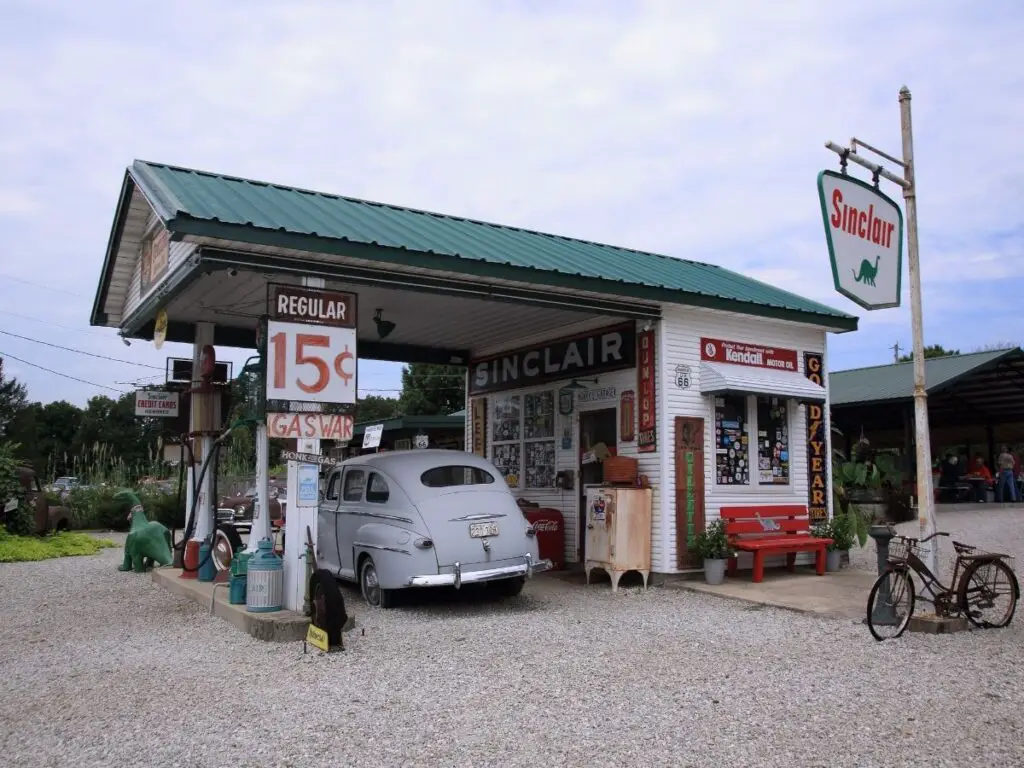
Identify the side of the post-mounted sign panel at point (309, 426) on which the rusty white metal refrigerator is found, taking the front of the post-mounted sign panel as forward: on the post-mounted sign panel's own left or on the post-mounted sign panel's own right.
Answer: on the post-mounted sign panel's own left

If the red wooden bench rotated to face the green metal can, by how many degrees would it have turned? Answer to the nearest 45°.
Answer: approximately 90° to its right

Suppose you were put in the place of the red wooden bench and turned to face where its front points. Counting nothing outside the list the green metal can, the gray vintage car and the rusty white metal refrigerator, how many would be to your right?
3

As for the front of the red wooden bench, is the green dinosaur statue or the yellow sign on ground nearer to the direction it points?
the yellow sign on ground

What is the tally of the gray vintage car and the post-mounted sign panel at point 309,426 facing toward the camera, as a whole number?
1

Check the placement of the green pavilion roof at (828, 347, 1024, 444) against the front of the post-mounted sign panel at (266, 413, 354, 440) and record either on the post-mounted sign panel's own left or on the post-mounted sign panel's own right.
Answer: on the post-mounted sign panel's own left

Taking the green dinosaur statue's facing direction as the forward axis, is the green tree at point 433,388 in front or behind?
behind

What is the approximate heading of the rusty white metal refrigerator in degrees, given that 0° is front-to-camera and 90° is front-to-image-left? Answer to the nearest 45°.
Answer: approximately 45°
